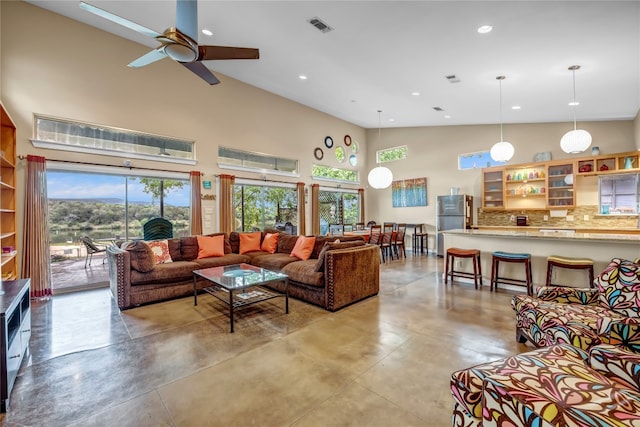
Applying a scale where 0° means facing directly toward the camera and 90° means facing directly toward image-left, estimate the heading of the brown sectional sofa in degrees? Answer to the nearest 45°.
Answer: approximately 0°

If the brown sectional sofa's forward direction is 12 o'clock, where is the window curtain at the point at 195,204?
The window curtain is roughly at 5 o'clock from the brown sectional sofa.

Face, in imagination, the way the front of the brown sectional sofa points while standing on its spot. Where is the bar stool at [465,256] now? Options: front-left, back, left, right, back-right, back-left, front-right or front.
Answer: left

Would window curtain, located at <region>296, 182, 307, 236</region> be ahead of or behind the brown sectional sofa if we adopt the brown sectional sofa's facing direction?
behind

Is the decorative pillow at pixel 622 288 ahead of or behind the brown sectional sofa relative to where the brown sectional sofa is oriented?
ahead

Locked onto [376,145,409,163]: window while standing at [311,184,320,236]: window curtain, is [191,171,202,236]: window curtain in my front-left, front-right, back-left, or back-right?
back-right

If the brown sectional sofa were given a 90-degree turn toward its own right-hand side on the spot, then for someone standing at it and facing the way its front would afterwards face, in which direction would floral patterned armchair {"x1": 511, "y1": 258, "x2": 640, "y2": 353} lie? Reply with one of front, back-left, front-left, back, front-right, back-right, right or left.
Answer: back-left

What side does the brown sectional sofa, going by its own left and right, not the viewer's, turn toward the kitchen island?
left

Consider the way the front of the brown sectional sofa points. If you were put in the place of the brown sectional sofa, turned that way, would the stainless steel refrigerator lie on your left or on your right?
on your left

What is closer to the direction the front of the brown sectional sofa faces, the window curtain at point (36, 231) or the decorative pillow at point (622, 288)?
the decorative pillow

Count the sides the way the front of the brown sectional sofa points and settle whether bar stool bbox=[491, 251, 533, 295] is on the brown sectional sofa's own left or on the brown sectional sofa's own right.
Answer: on the brown sectional sofa's own left

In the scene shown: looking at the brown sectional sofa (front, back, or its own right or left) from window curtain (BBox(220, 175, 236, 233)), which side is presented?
back

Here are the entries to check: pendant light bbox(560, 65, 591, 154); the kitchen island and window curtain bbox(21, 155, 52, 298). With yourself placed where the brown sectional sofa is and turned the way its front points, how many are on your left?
2

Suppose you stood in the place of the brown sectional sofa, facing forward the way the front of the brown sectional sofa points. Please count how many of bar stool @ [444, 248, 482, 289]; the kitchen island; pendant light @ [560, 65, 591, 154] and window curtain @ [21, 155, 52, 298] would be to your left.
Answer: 3
